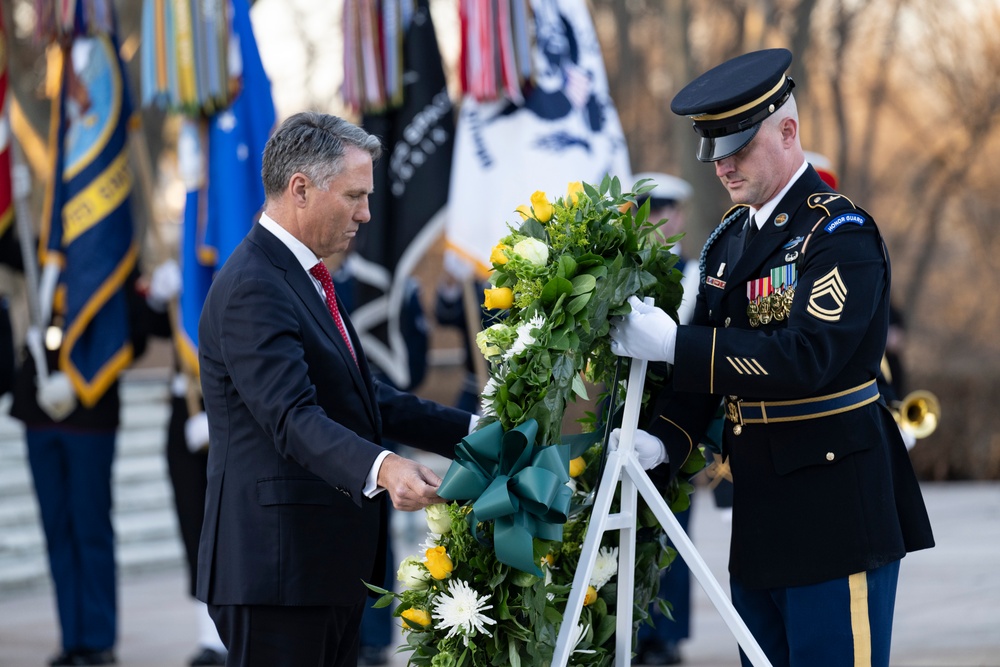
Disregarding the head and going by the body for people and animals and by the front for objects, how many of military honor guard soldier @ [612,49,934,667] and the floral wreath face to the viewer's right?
0

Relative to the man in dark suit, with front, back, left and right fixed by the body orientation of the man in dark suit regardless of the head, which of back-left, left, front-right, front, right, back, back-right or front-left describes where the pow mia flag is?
left

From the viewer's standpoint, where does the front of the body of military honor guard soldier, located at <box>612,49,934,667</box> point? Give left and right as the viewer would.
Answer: facing the viewer and to the left of the viewer

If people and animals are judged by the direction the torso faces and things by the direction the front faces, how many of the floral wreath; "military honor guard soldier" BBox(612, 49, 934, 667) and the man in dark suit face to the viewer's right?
1

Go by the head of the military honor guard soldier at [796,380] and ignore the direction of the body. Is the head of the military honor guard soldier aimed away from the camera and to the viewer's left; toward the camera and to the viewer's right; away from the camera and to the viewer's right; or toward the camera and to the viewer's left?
toward the camera and to the viewer's left

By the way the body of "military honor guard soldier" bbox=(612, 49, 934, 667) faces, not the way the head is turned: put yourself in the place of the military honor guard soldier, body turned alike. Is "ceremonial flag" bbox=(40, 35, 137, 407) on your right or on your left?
on your right

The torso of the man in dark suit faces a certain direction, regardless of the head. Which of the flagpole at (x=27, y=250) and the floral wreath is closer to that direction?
the floral wreath

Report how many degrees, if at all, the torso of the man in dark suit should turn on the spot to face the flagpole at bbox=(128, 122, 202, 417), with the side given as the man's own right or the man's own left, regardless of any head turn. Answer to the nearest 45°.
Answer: approximately 90° to the man's own left

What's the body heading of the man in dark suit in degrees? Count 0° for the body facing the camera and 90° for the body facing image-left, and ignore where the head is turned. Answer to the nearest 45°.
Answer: approximately 270°

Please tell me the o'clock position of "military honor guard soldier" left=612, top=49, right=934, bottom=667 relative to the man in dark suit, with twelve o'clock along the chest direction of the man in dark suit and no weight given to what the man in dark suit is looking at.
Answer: The military honor guard soldier is roughly at 12 o'clock from the man in dark suit.

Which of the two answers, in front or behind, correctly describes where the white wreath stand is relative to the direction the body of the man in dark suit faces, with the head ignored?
in front

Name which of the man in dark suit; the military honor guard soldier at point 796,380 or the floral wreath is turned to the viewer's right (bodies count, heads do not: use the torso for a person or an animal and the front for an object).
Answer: the man in dark suit

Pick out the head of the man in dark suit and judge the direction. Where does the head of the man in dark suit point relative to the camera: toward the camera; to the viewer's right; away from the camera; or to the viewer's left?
to the viewer's right

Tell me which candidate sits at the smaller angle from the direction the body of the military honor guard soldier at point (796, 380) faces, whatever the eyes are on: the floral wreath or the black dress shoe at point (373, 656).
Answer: the floral wreath
